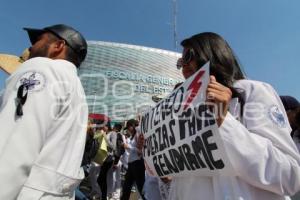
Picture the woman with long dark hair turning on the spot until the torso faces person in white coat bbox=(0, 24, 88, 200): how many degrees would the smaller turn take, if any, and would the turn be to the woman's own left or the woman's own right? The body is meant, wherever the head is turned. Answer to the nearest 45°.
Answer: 0° — they already face them

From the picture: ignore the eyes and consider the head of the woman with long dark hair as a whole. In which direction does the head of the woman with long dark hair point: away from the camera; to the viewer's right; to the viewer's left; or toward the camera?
to the viewer's left

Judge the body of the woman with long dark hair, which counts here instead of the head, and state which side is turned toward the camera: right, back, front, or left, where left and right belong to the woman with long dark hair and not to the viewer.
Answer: left

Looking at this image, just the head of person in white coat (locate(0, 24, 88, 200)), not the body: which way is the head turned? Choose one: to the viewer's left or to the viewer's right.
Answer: to the viewer's left
